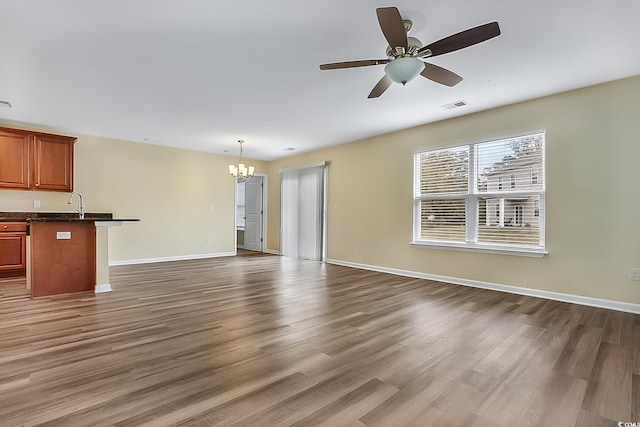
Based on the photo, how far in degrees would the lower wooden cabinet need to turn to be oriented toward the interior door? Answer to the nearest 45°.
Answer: approximately 90° to its left

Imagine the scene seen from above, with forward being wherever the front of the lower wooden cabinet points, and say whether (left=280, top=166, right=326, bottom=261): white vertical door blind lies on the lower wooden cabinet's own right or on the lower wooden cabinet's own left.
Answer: on the lower wooden cabinet's own left

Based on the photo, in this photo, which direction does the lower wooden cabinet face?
toward the camera

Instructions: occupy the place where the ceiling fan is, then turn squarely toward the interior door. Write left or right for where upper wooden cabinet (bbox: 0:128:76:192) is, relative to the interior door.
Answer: left

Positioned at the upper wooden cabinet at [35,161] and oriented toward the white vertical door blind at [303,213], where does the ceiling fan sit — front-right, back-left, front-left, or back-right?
front-right

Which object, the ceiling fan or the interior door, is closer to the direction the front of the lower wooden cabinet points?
the ceiling fan

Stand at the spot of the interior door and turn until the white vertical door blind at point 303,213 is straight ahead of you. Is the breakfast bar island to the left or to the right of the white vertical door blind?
right

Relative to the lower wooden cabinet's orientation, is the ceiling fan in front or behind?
in front

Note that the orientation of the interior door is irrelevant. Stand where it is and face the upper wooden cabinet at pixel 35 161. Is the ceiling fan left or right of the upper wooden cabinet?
left

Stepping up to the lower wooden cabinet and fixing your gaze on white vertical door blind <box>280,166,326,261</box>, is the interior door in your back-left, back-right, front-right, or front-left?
front-left
